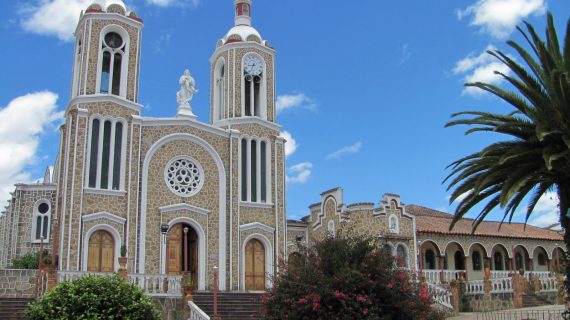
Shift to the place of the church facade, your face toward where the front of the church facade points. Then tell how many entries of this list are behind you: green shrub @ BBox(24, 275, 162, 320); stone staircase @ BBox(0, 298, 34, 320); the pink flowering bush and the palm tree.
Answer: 0

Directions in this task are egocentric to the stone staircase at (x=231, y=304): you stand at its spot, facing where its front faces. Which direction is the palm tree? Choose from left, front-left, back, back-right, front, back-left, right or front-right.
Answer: front-left

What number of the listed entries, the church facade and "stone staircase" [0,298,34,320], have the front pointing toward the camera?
2

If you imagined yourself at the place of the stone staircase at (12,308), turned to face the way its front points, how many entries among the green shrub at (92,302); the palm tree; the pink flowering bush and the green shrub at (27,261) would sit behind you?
1

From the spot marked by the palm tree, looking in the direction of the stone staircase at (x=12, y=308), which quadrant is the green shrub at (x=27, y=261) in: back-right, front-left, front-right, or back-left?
front-right

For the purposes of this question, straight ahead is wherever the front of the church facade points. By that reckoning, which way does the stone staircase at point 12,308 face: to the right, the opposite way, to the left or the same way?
the same way

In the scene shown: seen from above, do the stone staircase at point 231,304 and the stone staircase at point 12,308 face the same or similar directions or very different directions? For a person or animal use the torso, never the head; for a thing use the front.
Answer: same or similar directions

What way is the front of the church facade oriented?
toward the camera

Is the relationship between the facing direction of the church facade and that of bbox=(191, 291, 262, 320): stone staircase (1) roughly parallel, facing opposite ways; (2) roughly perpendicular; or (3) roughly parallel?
roughly parallel

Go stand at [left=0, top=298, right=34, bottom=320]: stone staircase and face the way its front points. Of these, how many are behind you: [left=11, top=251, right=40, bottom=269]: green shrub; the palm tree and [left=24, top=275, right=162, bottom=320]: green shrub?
1

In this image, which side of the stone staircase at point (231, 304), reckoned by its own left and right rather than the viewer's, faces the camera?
front

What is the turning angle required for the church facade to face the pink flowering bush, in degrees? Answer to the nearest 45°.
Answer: approximately 45° to its left

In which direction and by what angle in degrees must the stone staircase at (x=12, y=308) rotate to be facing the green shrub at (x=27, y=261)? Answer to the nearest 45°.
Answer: approximately 180°

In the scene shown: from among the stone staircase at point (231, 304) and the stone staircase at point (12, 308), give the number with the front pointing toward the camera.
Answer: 2

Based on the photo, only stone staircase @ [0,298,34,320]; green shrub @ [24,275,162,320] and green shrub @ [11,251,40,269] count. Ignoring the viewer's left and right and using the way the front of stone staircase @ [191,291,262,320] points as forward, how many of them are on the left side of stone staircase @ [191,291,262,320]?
0
